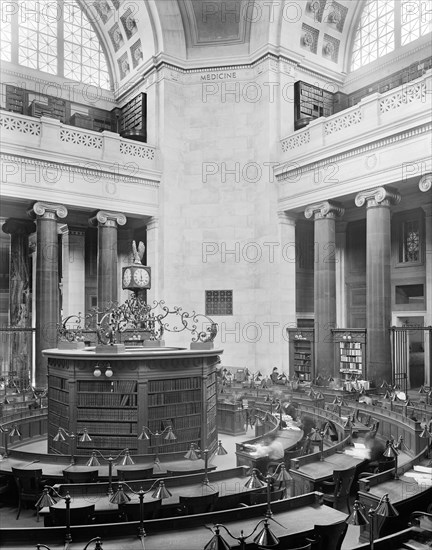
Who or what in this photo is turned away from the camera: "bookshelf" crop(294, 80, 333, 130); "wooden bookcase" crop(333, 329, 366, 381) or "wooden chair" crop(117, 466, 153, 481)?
the wooden chair

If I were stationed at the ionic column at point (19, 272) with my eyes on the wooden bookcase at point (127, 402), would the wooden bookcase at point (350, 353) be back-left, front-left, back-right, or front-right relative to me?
front-left

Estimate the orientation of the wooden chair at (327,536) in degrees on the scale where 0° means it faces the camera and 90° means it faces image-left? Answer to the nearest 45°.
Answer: approximately 135°

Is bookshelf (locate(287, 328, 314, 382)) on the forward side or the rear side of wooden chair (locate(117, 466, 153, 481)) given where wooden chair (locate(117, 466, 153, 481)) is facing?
on the forward side

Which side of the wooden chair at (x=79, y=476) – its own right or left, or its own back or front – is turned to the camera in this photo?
back

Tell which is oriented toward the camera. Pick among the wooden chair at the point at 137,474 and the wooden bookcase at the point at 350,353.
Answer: the wooden bookcase

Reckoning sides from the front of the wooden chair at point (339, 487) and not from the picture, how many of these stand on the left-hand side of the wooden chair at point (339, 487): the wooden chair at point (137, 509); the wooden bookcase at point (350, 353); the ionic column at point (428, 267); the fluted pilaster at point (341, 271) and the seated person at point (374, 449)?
1

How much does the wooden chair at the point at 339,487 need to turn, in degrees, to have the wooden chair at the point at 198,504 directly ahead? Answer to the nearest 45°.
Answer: approximately 90° to its left

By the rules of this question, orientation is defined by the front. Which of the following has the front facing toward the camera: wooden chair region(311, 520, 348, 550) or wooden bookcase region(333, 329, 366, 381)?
the wooden bookcase

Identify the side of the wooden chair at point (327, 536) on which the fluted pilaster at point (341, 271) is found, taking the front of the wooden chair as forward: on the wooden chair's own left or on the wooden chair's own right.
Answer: on the wooden chair's own right

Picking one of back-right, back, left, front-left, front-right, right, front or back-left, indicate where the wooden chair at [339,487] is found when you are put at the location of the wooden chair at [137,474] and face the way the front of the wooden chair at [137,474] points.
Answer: right

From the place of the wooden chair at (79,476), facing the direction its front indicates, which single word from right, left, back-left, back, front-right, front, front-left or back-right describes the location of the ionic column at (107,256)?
front

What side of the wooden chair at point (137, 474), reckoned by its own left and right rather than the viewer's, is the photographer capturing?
back

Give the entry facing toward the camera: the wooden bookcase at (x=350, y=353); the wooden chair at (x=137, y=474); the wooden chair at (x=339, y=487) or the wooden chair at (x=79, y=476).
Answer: the wooden bookcase

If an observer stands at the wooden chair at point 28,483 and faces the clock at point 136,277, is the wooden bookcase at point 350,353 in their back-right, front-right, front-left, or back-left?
front-right

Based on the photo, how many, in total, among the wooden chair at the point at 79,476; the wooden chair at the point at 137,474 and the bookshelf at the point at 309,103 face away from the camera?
2

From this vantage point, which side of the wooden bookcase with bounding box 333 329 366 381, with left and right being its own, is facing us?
front

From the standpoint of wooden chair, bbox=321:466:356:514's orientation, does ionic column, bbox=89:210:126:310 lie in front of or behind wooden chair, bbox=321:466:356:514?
in front
